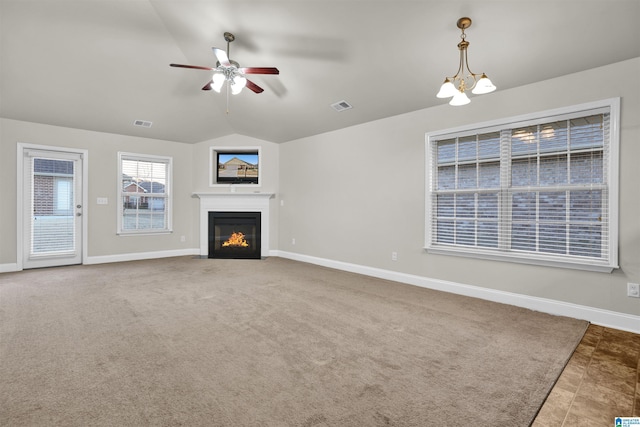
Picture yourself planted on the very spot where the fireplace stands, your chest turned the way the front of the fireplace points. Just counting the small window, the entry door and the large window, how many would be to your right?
2

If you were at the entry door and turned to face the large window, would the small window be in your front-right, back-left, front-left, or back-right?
front-left

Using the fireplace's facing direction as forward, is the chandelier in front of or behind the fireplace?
in front

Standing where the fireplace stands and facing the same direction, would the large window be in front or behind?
in front

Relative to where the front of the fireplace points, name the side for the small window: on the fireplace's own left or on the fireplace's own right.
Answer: on the fireplace's own right

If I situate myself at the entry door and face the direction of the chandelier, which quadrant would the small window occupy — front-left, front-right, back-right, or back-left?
front-left

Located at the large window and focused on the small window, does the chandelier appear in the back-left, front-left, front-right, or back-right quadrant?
front-left

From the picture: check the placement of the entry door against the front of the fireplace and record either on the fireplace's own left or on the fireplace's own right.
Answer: on the fireplace's own right

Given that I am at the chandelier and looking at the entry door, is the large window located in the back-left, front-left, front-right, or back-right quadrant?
back-right

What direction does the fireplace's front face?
toward the camera

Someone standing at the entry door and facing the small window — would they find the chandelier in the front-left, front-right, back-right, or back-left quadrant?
front-right

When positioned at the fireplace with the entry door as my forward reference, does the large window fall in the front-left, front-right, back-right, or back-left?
back-left

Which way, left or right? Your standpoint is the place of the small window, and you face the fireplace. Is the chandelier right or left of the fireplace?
right
